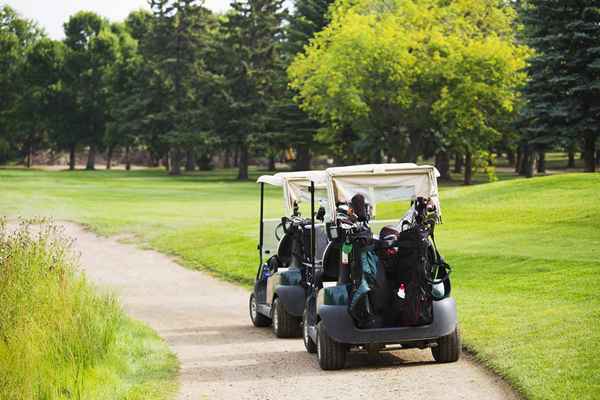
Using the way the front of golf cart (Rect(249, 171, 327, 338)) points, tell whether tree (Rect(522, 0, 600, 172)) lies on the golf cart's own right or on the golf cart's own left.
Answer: on the golf cart's own right

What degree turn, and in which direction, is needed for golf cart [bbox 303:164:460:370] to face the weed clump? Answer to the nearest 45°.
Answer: approximately 90° to its left

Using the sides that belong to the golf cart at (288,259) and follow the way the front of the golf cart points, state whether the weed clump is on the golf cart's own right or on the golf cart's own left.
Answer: on the golf cart's own left

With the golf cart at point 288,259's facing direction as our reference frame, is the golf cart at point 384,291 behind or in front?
behind

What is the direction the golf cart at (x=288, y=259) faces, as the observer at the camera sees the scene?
facing away from the viewer and to the left of the viewer

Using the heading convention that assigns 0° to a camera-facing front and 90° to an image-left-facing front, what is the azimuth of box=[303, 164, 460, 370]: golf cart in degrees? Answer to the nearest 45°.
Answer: approximately 180°

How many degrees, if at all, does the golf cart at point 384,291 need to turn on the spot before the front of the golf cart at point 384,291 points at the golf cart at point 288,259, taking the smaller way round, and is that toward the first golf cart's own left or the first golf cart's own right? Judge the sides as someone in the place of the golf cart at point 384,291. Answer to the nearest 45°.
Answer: approximately 45° to the first golf cart's own left
